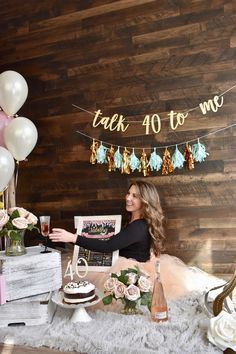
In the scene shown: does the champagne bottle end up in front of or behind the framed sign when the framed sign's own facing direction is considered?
in front

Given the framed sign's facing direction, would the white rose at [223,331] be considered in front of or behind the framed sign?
in front

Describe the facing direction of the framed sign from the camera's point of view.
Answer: facing the viewer

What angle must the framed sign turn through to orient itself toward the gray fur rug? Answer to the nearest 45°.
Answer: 0° — it already faces it

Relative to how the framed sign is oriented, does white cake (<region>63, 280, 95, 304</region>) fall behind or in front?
in front

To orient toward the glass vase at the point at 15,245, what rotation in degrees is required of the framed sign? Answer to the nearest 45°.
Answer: approximately 45° to its right

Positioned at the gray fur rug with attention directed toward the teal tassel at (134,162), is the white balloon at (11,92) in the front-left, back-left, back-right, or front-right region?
front-left

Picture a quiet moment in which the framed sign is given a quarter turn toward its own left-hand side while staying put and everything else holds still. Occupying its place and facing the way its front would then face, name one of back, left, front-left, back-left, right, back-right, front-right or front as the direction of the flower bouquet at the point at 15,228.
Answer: back-right
